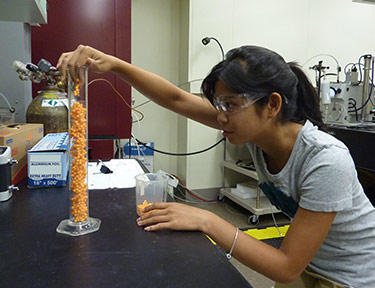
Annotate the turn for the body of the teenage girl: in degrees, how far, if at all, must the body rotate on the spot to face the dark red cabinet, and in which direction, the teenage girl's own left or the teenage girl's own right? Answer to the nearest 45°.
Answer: approximately 45° to the teenage girl's own right

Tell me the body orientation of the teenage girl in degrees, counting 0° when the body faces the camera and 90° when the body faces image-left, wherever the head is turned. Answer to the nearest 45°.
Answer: approximately 90°

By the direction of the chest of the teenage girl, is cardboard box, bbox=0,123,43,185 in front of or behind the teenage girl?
in front

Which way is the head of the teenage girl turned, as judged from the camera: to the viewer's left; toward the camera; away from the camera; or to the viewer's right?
to the viewer's left

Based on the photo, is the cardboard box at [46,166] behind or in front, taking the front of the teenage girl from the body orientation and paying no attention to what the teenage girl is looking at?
in front

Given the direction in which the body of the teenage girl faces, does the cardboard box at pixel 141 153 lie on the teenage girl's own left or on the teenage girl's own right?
on the teenage girl's own right
